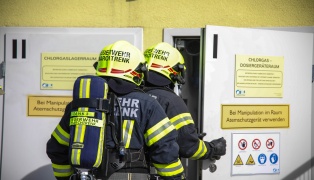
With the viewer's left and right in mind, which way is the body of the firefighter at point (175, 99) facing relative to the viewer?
facing away from the viewer and to the right of the viewer

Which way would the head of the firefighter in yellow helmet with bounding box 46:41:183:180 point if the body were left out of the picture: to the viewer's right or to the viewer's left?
to the viewer's right

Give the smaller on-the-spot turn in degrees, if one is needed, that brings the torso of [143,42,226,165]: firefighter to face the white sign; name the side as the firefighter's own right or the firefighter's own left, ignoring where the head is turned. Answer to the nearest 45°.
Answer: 0° — they already face it

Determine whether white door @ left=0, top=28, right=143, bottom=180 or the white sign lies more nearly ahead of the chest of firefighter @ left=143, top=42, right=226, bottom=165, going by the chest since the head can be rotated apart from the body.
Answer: the white sign

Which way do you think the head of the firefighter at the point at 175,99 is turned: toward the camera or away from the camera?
away from the camera

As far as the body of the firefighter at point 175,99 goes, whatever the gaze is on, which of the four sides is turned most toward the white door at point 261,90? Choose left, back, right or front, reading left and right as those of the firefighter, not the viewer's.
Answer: front

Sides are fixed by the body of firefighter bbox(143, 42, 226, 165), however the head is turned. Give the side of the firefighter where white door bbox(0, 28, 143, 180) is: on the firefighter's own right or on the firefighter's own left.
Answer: on the firefighter's own left
